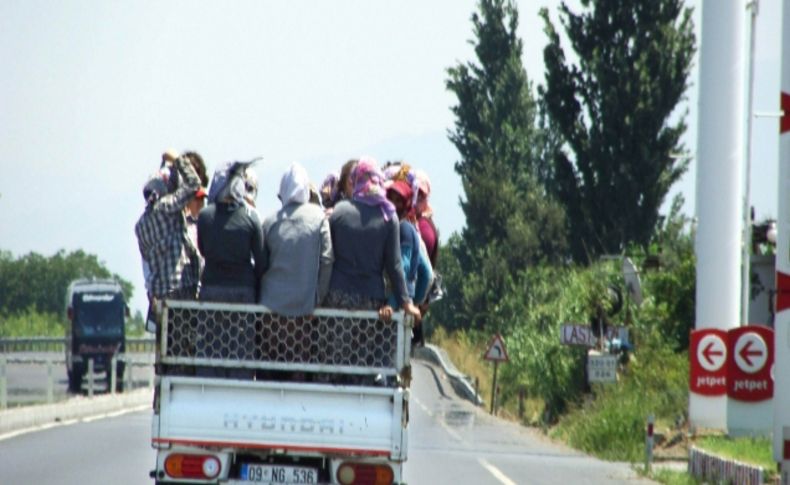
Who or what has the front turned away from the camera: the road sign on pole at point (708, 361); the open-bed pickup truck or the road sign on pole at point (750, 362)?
the open-bed pickup truck

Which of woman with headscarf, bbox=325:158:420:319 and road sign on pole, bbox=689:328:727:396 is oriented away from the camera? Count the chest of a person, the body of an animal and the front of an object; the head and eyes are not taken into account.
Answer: the woman with headscarf

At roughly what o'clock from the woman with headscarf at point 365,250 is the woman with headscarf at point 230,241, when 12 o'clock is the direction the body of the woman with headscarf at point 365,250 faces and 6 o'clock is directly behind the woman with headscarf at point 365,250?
the woman with headscarf at point 230,241 is roughly at 9 o'clock from the woman with headscarf at point 365,250.

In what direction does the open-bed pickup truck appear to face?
away from the camera

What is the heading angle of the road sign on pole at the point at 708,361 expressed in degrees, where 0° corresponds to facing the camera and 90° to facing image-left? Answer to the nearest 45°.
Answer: approximately 0°

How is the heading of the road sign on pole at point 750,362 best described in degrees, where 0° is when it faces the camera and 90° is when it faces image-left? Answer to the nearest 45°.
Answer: approximately 0°

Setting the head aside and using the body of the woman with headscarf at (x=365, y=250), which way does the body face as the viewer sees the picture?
away from the camera

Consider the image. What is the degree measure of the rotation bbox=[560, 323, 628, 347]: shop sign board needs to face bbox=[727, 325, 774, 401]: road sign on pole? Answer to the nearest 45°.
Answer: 0° — it already faces it

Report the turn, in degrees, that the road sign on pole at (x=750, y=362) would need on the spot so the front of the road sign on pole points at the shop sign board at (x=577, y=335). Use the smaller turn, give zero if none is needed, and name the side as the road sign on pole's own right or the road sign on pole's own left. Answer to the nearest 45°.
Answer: approximately 180°
